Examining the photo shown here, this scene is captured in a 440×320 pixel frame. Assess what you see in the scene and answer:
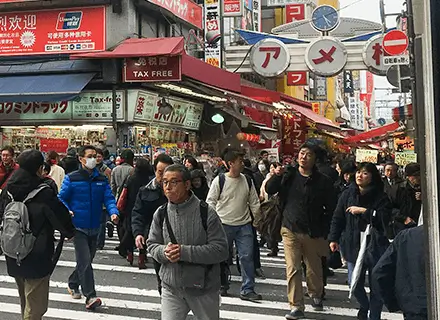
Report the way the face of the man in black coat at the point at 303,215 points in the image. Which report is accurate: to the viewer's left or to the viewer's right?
to the viewer's left

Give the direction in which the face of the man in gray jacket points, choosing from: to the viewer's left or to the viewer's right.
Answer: to the viewer's left

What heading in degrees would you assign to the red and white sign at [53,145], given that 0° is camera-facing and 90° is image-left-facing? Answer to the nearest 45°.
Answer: approximately 0°

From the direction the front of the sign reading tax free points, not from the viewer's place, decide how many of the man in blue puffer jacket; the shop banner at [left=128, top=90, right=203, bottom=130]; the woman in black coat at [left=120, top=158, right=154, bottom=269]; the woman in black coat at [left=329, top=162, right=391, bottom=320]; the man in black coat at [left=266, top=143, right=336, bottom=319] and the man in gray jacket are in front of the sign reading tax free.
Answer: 5

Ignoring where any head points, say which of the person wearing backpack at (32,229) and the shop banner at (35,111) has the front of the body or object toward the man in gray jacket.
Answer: the shop banner

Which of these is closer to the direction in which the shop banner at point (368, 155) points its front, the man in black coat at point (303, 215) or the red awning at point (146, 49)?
the man in black coat

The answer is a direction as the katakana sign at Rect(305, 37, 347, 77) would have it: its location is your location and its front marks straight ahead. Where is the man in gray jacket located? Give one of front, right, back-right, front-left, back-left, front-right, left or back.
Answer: front

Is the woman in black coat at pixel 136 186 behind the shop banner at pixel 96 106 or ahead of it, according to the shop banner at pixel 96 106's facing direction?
ahead

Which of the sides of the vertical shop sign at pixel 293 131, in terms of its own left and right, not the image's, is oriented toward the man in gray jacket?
front
